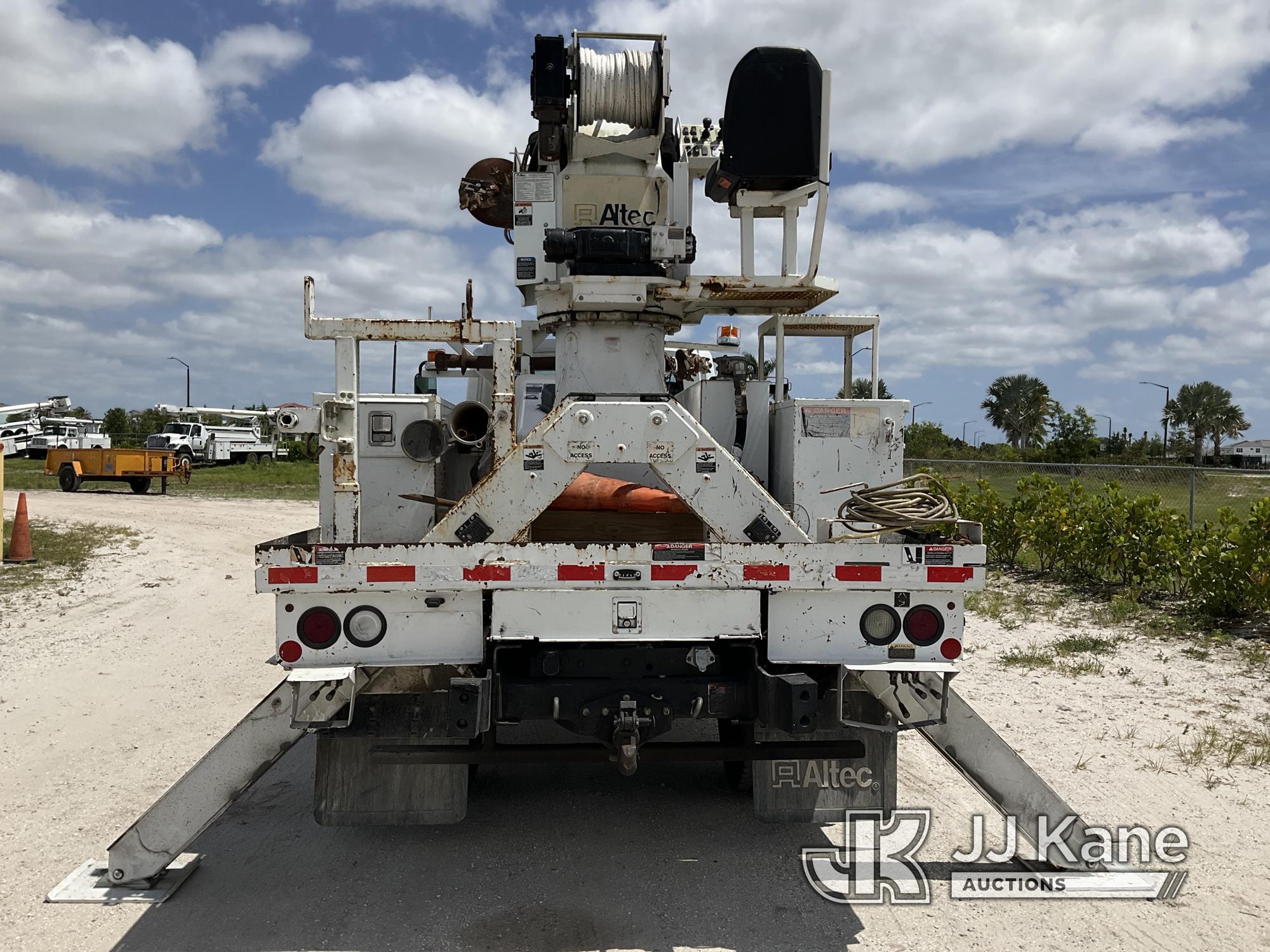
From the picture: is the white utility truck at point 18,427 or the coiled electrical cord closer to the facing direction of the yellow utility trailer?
the coiled electrical cord

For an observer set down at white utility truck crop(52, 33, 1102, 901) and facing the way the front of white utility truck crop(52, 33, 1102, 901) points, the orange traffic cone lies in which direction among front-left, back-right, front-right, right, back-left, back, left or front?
front-left

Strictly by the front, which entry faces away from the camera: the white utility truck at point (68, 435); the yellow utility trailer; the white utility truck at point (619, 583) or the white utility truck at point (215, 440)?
the white utility truck at point (619, 583)

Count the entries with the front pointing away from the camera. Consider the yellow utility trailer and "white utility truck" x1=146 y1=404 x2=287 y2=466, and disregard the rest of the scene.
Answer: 0

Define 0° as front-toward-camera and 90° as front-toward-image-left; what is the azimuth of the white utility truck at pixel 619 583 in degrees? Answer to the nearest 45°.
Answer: approximately 180°

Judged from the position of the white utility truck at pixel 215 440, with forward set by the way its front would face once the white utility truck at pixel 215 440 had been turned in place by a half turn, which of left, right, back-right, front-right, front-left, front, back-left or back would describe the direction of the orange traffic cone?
back-right

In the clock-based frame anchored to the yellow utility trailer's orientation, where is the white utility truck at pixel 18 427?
The white utility truck is roughly at 7 o'clock from the yellow utility trailer.

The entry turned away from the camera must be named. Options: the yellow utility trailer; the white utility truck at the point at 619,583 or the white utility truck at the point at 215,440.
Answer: the white utility truck at the point at 619,583
